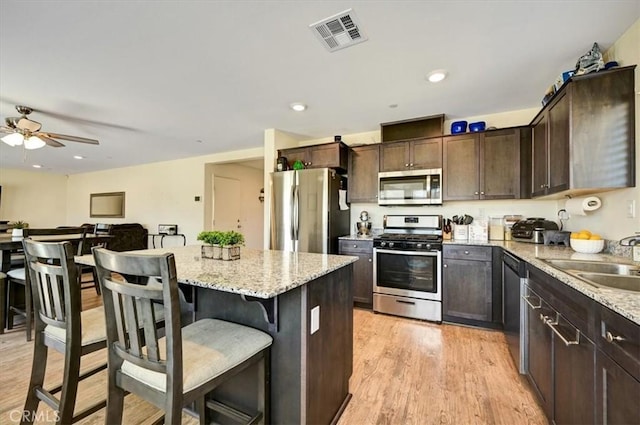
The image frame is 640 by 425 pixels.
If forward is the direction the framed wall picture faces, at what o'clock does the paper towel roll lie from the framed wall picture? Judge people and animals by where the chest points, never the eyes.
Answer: The paper towel roll is roughly at 10 o'clock from the framed wall picture.

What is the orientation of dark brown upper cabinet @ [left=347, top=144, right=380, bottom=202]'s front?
toward the camera

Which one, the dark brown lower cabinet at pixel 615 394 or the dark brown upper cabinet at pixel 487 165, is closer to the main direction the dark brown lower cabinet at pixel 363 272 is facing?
the dark brown lower cabinet

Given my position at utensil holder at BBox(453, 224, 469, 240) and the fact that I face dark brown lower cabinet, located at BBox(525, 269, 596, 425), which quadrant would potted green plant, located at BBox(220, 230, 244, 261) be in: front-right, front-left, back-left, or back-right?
front-right

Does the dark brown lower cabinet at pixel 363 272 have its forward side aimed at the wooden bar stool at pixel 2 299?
no

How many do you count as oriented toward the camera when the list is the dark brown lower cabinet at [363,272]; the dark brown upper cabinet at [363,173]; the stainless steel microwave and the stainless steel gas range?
4

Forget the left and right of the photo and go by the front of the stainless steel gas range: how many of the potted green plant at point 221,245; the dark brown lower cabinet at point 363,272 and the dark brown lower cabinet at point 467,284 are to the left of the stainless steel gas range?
1

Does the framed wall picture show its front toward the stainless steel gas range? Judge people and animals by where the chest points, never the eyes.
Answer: no

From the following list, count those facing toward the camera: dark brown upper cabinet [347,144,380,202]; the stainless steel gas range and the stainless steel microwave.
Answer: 3

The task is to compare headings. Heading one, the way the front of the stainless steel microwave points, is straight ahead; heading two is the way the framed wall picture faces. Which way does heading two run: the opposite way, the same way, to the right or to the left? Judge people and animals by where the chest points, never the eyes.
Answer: the same way

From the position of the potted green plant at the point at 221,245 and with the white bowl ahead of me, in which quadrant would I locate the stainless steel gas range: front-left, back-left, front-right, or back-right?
front-left

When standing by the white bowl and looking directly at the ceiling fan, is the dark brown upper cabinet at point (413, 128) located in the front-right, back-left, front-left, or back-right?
front-right

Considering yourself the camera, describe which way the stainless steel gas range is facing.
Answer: facing the viewer

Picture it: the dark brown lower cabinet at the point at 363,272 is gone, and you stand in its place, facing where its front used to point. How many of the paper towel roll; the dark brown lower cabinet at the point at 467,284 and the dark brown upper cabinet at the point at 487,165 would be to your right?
0

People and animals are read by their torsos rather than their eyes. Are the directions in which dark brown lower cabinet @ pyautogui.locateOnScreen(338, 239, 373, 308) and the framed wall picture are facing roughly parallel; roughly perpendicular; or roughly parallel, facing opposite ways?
roughly parallel

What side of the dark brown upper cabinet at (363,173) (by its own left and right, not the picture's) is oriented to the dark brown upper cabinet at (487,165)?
left
